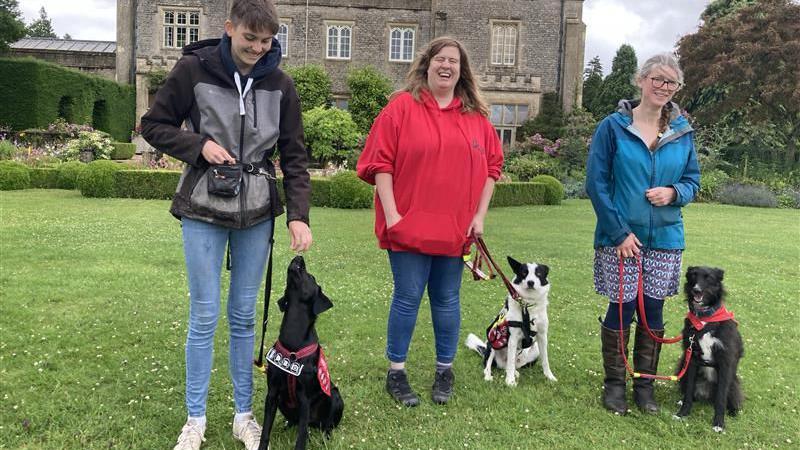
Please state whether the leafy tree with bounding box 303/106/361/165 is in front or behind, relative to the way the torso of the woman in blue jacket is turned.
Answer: behind

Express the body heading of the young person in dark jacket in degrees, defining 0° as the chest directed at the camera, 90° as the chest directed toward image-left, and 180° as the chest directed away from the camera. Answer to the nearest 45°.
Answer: approximately 0°

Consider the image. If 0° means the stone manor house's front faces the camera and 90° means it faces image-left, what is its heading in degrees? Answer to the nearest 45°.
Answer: approximately 0°

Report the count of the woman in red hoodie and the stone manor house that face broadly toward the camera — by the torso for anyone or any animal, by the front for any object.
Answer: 2

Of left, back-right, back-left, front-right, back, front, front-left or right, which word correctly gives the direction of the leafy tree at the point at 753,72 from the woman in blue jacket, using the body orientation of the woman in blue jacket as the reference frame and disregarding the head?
back

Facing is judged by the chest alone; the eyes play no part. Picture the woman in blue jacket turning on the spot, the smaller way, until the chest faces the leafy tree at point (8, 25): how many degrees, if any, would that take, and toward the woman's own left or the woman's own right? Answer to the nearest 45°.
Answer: approximately 135° to the woman's own right

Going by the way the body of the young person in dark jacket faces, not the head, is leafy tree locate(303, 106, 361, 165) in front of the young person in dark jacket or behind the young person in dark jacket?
behind
